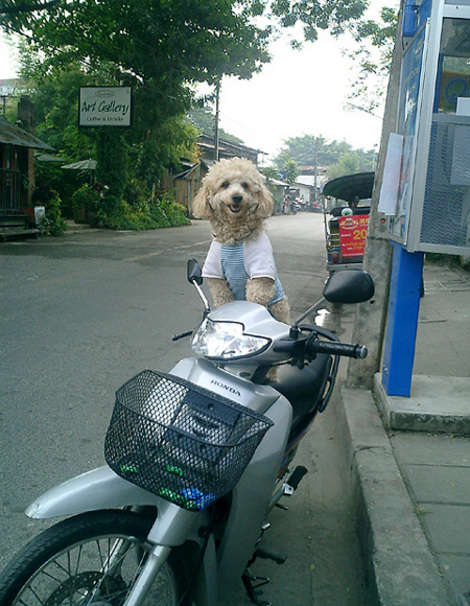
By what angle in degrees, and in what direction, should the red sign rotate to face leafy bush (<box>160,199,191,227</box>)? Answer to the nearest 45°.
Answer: approximately 135° to its right

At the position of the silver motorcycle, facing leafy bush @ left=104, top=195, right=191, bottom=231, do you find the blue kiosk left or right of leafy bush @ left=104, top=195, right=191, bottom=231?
right
